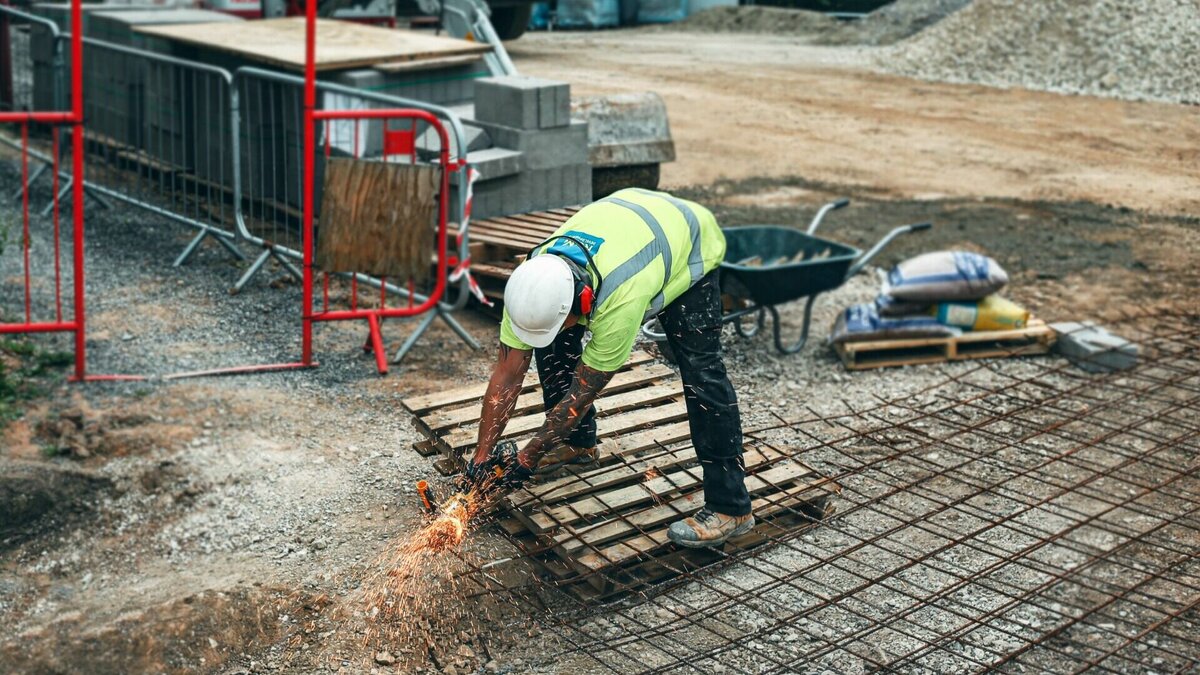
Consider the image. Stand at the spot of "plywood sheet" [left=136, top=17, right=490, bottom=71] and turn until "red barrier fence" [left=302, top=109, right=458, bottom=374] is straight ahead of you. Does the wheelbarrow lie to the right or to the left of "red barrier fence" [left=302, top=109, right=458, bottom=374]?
left

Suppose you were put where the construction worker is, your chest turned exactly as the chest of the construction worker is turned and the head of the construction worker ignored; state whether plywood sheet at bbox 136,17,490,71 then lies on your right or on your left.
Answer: on your right

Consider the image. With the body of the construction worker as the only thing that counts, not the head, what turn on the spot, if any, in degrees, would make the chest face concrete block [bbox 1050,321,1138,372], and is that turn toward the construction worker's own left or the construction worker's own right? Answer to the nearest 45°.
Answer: approximately 180°

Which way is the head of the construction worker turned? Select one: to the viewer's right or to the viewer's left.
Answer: to the viewer's left

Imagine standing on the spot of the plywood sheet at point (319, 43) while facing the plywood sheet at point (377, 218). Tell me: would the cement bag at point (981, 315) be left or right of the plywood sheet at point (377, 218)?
left

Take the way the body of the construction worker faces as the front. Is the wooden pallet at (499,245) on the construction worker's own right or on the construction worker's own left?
on the construction worker's own right

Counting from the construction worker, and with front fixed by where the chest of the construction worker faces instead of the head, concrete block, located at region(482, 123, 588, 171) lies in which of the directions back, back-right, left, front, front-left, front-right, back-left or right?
back-right

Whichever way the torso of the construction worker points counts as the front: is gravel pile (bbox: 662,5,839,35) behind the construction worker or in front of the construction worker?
behind

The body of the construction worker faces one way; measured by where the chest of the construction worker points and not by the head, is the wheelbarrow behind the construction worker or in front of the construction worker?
behind

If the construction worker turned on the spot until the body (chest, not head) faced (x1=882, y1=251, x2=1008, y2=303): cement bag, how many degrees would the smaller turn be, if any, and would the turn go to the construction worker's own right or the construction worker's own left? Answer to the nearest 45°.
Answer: approximately 180°

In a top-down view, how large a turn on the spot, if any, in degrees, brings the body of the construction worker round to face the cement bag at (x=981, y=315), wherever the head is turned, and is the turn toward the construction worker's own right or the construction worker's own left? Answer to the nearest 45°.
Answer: approximately 180°

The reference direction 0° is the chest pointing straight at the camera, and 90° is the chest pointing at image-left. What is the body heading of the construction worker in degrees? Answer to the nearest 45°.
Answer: approximately 45°
